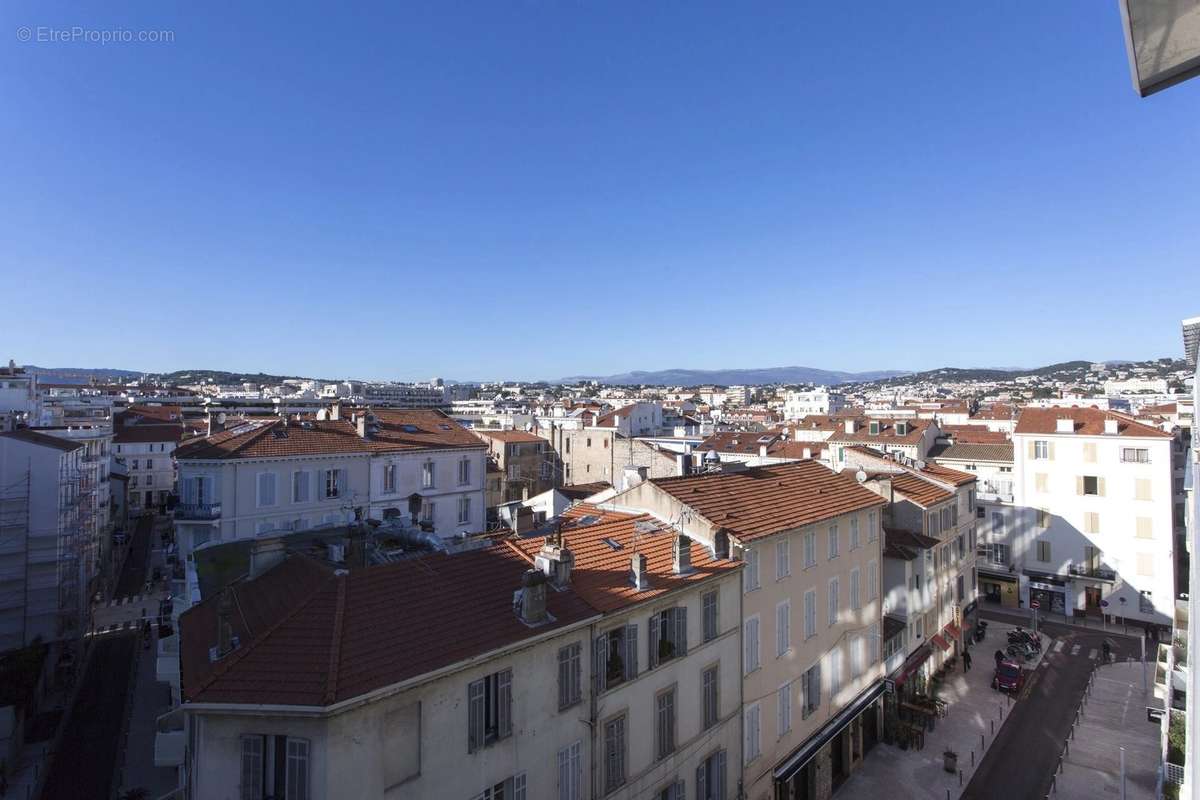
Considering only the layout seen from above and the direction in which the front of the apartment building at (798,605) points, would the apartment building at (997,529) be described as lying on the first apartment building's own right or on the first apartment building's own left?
on the first apartment building's own left

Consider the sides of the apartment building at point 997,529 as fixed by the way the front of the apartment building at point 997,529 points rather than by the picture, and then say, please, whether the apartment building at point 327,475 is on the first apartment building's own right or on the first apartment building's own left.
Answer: on the first apartment building's own right

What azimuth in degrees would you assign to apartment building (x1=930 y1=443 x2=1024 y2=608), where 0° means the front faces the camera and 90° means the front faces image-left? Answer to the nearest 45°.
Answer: approximately 0°

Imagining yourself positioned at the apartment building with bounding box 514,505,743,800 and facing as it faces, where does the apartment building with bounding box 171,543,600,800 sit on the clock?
the apartment building with bounding box 171,543,600,800 is roughly at 3 o'clock from the apartment building with bounding box 514,505,743,800.

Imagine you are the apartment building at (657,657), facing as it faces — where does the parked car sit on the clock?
The parked car is roughly at 9 o'clock from the apartment building.

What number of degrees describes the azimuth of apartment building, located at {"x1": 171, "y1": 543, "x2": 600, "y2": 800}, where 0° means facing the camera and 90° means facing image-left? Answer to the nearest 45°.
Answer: approximately 315°

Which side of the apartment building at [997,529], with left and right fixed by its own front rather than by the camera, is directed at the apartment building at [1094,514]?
left

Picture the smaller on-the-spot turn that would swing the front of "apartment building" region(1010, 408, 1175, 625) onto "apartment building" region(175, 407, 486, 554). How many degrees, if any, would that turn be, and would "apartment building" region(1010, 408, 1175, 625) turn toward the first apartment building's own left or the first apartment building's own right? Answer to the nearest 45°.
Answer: approximately 45° to the first apartment building's own right

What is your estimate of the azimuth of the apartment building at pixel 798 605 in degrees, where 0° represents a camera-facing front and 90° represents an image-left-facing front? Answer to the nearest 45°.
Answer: approximately 315°

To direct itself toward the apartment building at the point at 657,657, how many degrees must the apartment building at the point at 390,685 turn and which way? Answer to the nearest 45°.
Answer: approximately 90° to its left

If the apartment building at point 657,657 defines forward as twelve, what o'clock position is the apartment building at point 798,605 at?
the apartment building at point 798,605 is roughly at 9 o'clock from the apartment building at point 657,657.
